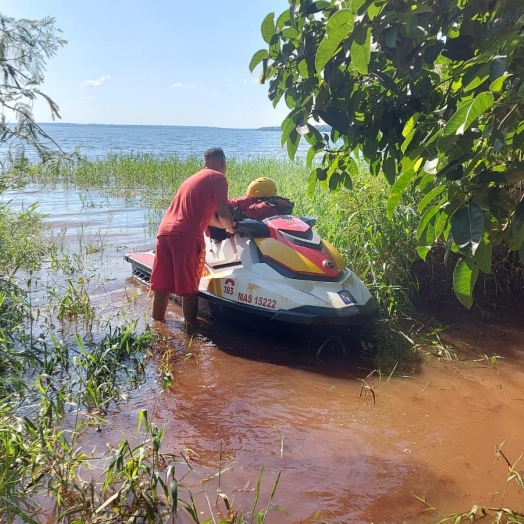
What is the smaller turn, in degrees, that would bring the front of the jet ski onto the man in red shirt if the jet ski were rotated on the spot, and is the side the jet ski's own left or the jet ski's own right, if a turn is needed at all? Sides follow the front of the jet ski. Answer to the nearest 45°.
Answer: approximately 180°

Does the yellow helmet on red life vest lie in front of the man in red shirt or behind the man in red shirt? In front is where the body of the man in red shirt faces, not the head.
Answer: in front

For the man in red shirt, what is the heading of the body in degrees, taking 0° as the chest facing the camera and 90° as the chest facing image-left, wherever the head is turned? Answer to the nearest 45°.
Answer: approximately 225°

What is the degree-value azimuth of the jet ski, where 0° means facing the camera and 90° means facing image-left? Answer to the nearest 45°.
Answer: approximately 315°
